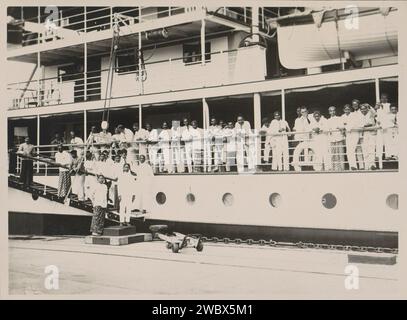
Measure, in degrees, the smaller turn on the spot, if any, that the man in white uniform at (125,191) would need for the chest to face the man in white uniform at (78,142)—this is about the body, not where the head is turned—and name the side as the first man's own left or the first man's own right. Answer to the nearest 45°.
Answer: approximately 135° to the first man's own right

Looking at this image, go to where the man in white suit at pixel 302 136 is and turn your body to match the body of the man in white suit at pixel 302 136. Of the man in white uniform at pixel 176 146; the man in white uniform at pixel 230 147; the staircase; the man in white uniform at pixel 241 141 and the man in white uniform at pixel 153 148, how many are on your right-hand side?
5

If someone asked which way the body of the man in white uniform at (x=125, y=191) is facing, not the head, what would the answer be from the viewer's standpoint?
toward the camera

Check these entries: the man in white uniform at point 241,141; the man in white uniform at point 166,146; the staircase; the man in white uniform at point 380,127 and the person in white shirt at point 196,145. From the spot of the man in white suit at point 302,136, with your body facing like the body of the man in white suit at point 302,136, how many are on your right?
4

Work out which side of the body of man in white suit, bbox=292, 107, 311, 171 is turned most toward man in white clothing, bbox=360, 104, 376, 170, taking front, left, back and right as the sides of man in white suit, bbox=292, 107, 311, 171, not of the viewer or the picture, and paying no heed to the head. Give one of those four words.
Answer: left

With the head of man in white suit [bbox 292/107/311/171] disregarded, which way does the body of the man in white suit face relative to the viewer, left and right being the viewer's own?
facing the viewer

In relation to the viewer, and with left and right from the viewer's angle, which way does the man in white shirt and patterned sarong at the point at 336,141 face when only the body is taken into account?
facing the viewer and to the left of the viewer

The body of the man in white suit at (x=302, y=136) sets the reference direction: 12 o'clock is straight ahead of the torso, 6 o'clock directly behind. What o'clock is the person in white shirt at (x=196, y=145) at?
the person in white shirt at (x=196, y=145) is roughly at 3 o'clock from the man in white suit at (x=302, y=136).

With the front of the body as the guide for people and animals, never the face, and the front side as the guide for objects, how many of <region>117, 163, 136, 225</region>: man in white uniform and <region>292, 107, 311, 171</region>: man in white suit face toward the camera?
2
